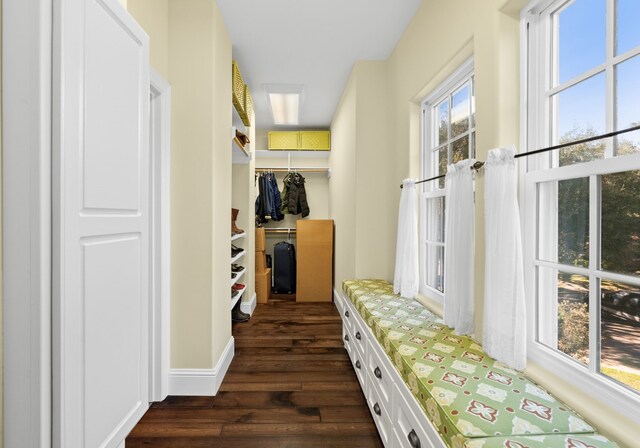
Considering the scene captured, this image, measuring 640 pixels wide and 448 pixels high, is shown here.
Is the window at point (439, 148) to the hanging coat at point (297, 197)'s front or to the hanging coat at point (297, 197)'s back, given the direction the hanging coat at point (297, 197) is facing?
to the front

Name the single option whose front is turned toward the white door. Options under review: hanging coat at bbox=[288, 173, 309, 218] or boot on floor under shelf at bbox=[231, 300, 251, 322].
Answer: the hanging coat

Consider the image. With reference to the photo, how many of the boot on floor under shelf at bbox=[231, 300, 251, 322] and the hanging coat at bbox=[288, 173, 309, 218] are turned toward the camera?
1

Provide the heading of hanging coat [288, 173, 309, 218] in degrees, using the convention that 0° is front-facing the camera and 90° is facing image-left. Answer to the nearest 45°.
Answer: approximately 0°

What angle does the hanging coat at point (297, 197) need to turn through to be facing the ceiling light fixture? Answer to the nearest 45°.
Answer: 0° — it already faces it

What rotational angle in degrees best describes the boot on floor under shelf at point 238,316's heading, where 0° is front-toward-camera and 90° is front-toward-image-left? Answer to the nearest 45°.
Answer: approximately 270°

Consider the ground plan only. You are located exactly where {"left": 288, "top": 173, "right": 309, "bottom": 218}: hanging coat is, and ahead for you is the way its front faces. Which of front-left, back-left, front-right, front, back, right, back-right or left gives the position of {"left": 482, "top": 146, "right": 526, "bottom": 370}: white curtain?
front

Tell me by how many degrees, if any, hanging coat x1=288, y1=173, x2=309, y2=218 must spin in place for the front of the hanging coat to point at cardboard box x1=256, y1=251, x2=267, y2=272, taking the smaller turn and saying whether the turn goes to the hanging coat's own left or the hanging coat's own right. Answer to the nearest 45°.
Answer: approximately 45° to the hanging coat's own right

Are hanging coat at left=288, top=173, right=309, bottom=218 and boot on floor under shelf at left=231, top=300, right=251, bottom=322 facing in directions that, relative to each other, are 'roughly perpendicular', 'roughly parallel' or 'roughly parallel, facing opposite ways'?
roughly perpendicular

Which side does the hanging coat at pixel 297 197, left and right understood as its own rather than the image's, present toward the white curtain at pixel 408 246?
front
